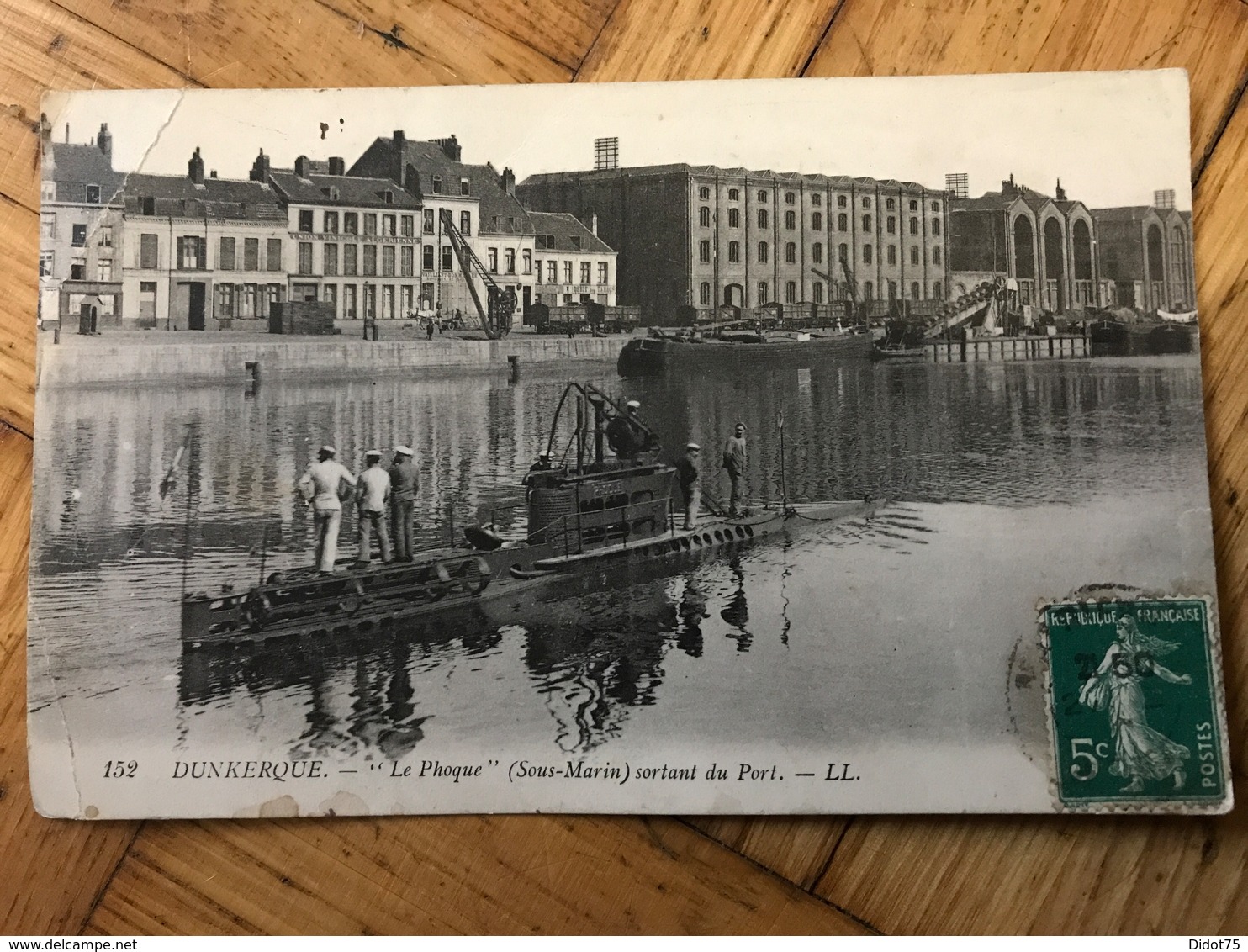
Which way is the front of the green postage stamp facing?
toward the camera
